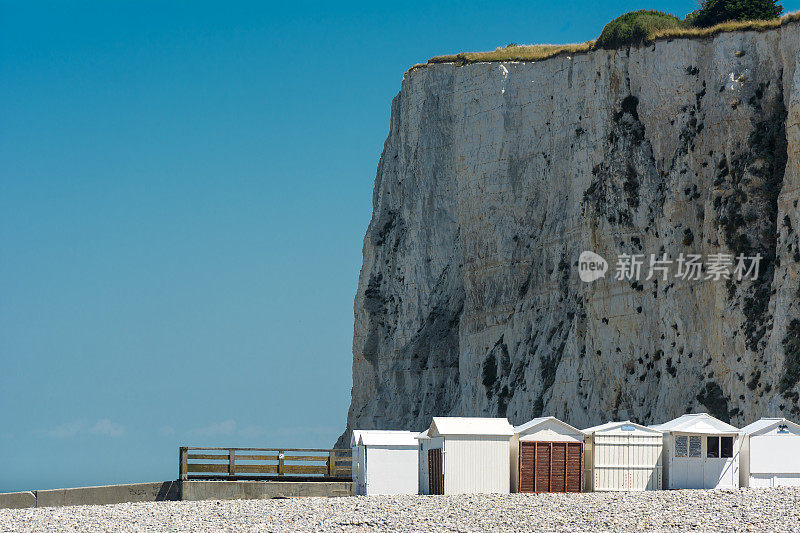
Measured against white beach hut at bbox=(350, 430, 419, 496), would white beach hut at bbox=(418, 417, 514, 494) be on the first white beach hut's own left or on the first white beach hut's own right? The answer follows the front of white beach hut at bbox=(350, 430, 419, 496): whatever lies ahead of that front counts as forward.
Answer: on the first white beach hut's own left

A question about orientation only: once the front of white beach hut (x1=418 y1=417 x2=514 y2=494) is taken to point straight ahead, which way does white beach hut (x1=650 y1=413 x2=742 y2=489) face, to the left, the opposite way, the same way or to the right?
to the left

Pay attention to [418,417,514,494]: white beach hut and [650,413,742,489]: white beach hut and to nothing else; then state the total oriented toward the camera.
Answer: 1

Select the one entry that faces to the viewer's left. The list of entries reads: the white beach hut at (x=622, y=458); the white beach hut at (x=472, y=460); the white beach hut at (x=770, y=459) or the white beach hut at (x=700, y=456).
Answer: the white beach hut at (x=472, y=460)

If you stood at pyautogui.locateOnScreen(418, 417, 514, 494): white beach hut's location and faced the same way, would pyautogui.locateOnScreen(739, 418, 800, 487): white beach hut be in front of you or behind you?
behind
